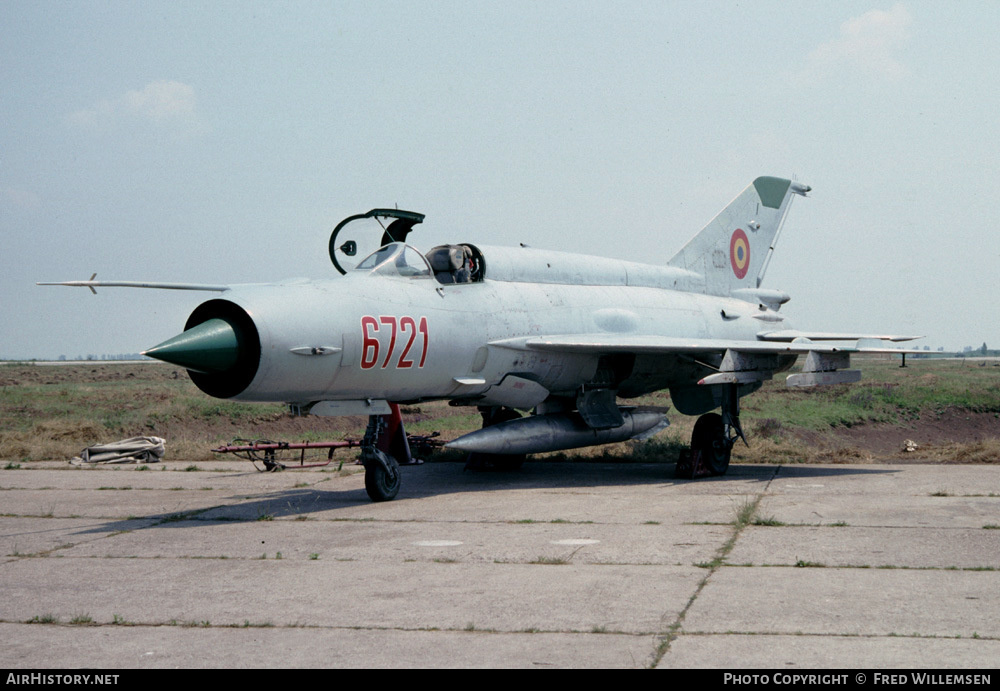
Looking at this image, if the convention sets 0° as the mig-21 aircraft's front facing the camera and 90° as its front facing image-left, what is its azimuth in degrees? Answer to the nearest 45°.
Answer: approximately 45°
